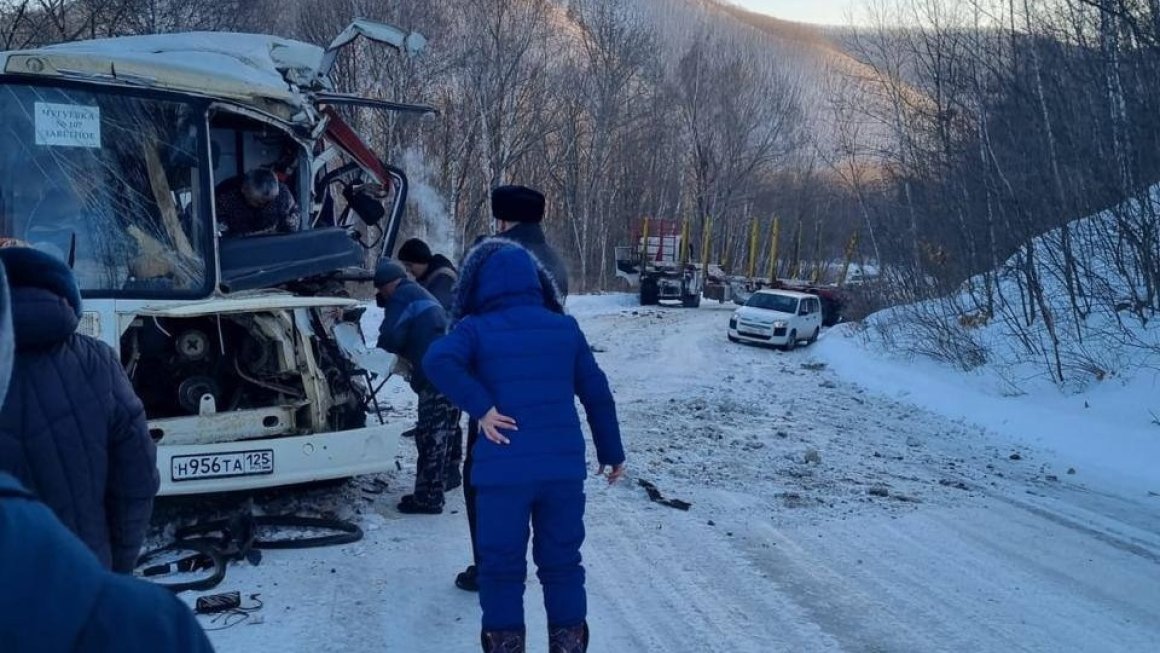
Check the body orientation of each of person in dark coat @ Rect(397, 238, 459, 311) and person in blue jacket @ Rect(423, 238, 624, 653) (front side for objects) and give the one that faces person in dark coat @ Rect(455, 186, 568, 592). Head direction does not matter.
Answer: the person in blue jacket

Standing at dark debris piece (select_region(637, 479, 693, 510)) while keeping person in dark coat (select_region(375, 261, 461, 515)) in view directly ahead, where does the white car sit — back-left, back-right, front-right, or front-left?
back-right

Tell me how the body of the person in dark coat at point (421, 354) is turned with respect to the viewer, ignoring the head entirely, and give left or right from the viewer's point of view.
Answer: facing to the left of the viewer

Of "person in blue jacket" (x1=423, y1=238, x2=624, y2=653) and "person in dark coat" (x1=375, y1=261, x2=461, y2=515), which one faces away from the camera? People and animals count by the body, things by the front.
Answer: the person in blue jacket

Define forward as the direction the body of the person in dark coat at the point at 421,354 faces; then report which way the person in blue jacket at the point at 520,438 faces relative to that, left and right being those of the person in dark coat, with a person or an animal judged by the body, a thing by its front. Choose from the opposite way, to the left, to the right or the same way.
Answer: to the right

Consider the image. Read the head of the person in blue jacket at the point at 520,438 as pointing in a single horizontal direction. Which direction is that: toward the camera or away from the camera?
away from the camera

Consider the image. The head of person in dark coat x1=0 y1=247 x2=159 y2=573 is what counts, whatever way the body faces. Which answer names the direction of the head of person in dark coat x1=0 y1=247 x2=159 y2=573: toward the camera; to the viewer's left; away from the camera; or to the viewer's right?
away from the camera

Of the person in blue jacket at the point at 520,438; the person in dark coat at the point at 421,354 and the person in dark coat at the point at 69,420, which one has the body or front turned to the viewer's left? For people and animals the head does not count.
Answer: the person in dark coat at the point at 421,354

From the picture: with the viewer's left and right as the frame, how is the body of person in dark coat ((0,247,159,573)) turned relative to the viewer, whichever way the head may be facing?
facing away from the viewer

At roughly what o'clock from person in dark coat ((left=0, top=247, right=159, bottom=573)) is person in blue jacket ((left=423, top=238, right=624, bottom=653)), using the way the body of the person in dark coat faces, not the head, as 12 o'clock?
The person in blue jacket is roughly at 3 o'clock from the person in dark coat.

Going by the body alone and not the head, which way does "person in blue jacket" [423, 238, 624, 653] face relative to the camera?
away from the camera

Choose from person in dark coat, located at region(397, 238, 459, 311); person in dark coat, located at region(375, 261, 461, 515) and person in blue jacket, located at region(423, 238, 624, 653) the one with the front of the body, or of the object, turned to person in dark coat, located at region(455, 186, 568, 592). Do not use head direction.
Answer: the person in blue jacket

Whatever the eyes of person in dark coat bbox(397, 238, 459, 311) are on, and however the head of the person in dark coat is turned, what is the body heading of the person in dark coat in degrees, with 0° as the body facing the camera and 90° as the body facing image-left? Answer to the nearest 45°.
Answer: approximately 90°

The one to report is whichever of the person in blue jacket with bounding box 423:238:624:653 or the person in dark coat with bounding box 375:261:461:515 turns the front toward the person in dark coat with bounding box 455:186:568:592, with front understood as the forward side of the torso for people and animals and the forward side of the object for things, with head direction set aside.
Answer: the person in blue jacket

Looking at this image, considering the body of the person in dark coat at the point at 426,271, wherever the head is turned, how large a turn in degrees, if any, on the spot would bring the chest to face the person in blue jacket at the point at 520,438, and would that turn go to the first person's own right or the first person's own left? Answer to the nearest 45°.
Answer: approximately 90° to the first person's own left
